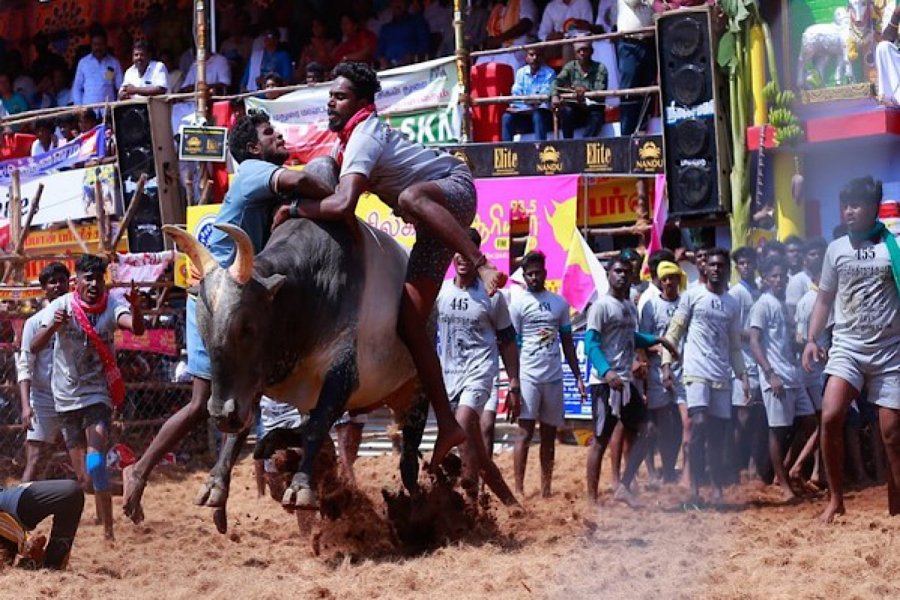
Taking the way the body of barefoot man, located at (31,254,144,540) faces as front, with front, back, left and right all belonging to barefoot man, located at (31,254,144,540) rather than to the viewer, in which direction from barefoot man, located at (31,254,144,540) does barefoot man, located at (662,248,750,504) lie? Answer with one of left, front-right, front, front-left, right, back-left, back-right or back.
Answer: left

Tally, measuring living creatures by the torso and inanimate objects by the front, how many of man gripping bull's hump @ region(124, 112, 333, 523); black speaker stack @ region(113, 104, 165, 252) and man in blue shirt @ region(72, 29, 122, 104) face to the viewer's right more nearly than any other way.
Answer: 1

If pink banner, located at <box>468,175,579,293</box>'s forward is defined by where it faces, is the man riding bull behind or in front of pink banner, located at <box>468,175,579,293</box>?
in front

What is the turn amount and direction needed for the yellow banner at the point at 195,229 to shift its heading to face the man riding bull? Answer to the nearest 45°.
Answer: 0° — it already faces them

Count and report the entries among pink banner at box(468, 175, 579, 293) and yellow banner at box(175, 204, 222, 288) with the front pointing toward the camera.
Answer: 2

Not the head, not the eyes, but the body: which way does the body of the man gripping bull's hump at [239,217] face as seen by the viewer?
to the viewer's right

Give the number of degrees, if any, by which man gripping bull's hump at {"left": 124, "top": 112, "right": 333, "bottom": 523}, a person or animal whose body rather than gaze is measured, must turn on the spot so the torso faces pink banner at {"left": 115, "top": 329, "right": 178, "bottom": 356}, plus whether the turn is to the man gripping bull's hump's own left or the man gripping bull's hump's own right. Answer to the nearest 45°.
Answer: approximately 90° to the man gripping bull's hump's own left

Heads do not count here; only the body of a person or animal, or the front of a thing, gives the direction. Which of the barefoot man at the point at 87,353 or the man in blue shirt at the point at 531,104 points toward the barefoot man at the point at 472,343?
the man in blue shirt

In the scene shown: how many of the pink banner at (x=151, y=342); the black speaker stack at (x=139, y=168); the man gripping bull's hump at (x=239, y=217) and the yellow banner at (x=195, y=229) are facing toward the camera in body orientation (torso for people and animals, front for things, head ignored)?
3

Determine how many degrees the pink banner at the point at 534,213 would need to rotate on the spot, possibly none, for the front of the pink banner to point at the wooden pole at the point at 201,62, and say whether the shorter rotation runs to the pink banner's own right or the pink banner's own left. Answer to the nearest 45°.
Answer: approximately 135° to the pink banner's own right

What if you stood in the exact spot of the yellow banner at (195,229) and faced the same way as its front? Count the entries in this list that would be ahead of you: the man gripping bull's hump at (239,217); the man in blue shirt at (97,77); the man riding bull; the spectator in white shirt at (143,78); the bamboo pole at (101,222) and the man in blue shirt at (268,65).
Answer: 2

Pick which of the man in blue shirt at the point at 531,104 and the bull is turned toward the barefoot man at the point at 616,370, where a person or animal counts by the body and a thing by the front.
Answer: the man in blue shirt

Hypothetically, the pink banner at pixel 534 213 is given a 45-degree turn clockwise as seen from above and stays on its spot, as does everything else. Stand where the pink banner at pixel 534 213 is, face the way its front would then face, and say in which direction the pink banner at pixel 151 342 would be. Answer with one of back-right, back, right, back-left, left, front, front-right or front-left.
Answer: front-right
